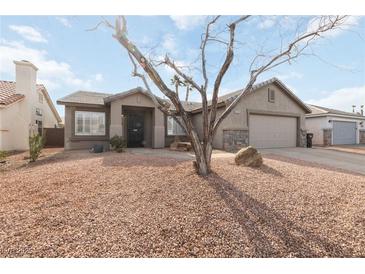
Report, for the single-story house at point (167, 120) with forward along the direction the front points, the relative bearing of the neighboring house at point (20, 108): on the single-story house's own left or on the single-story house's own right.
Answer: on the single-story house's own right

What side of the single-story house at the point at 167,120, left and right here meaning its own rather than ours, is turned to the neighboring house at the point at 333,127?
left

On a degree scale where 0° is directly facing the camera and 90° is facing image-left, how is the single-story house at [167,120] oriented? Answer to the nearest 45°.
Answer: approximately 0°

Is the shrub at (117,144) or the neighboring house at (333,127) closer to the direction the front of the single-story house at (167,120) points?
the shrub
